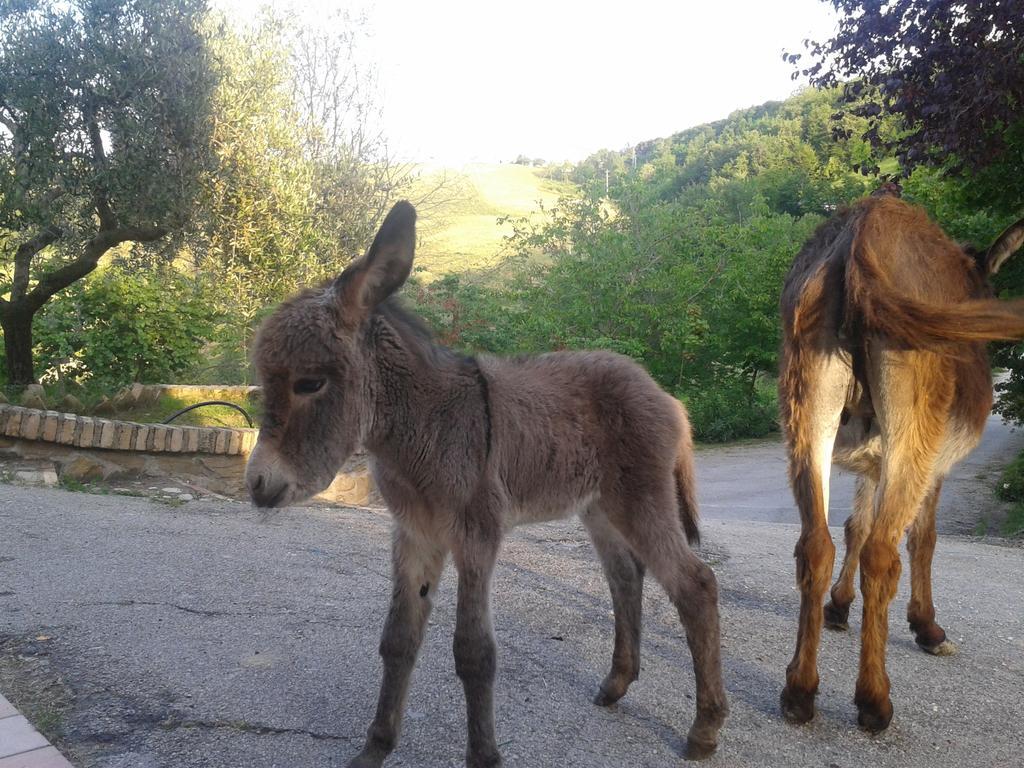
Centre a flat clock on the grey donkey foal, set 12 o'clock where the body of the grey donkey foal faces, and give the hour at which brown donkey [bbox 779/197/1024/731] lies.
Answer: The brown donkey is roughly at 7 o'clock from the grey donkey foal.

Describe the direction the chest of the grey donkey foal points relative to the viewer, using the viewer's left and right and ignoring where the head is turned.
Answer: facing the viewer and to the left of the viewer

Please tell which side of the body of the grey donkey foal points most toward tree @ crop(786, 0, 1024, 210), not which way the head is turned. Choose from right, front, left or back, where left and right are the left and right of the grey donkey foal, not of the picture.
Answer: back

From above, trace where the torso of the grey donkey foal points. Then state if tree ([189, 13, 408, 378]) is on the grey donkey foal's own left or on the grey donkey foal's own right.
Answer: on the grey donkey foal's own right

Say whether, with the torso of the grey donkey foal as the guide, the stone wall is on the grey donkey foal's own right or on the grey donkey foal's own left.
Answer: on the grey donkey foal's own right

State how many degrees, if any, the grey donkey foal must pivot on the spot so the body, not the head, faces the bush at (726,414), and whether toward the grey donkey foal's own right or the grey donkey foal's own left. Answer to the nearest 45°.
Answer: approximately 135° to the grey donkey foal's own right

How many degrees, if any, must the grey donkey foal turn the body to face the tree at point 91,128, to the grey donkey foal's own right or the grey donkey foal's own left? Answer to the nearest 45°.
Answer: approximately 90° to the grey donkey foal's own right

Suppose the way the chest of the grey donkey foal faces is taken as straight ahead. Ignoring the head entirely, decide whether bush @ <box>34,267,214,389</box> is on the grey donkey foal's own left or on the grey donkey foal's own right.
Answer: on the grey donkey foal's own right
